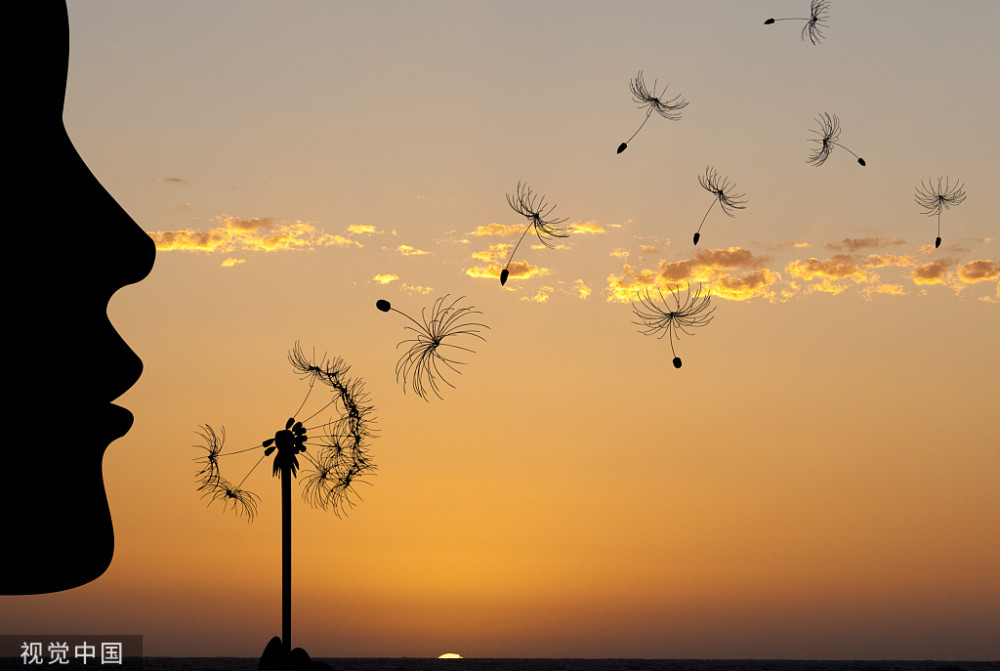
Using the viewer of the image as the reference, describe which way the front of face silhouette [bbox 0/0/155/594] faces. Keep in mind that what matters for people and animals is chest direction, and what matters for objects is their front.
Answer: facing to the right of the viewer
